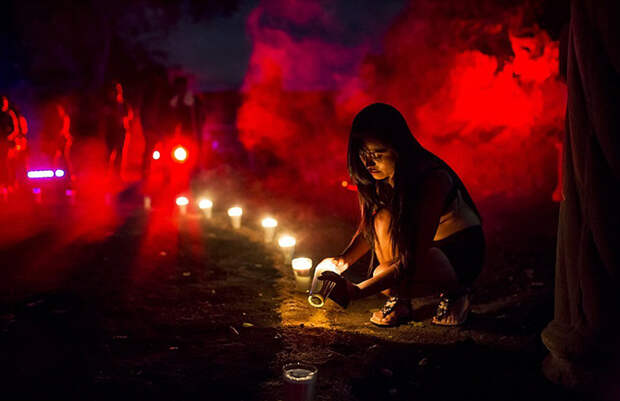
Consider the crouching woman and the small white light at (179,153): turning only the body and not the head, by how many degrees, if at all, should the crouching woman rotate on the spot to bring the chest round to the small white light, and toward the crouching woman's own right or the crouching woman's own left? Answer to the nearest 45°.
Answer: approximately 90° to the crouching woman's own right

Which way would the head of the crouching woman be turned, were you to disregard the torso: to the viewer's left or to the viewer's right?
to the viewer's left

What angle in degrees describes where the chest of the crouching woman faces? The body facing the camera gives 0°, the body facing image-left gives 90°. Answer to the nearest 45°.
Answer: approximately 45°

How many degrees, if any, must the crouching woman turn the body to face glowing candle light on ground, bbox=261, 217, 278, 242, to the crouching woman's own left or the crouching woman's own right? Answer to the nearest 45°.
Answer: approximately 90° to the crouching woman's own right

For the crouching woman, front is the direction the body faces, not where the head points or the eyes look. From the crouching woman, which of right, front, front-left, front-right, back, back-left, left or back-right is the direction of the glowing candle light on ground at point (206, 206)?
right

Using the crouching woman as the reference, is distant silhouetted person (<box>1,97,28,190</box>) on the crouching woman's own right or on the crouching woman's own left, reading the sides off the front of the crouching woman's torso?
on the crouching woman's own right

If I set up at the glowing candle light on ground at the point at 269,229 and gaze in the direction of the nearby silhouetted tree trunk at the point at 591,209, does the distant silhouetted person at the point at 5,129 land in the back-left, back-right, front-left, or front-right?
back-right

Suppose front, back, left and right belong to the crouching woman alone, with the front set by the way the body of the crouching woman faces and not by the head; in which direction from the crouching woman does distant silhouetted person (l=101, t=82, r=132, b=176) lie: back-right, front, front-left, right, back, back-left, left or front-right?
right
